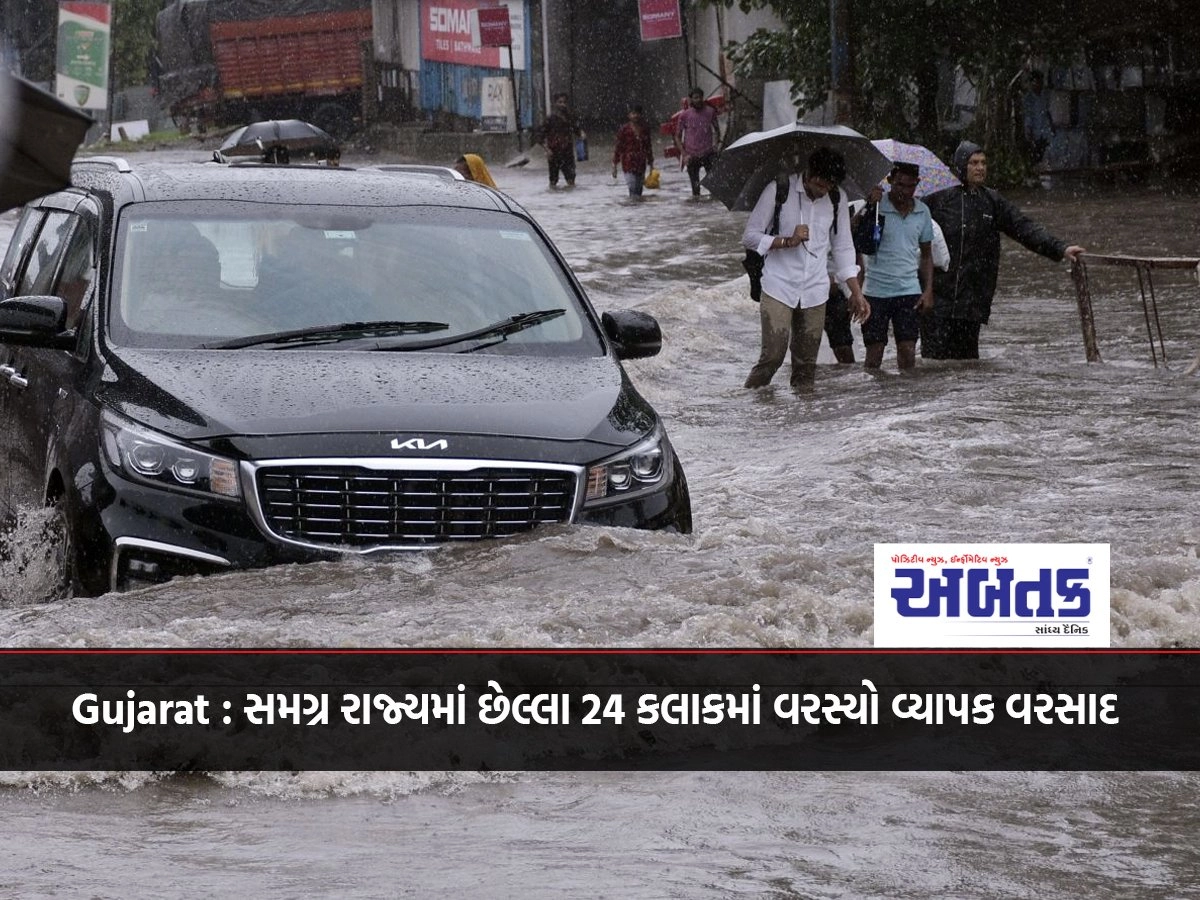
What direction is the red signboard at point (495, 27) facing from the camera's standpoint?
toward the camera

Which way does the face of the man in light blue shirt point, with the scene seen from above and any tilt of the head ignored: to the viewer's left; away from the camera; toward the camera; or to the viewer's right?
toward the camera

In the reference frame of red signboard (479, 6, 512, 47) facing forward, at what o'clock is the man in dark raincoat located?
The man in dark raincoat is roughly at 12 o'clock from the red signboard.

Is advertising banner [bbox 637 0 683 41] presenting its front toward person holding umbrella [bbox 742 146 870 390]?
yes

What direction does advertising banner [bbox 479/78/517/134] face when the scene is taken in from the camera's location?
facing the viewer

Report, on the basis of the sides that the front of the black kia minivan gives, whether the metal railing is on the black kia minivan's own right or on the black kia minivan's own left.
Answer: on the black kia minivan's own left

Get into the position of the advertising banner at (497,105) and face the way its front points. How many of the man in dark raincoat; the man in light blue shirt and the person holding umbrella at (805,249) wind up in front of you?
3

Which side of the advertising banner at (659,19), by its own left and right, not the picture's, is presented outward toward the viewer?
front

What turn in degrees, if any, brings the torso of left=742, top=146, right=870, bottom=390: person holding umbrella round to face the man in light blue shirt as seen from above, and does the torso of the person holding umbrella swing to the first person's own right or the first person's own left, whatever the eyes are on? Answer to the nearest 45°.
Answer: approximately 135° to the first person's own left

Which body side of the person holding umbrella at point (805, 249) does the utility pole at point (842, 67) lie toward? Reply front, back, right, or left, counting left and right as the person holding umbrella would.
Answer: back

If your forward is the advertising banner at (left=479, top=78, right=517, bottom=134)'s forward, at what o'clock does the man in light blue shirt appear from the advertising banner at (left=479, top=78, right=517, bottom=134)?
The man in light blue shirt is roughly at 12 o'clock from the advertising banner.

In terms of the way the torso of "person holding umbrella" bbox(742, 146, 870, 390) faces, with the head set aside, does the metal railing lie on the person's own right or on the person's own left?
on the person's own left

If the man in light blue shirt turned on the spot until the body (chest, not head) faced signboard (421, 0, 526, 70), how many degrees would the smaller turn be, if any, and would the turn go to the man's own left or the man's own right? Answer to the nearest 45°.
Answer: approximately 180°
